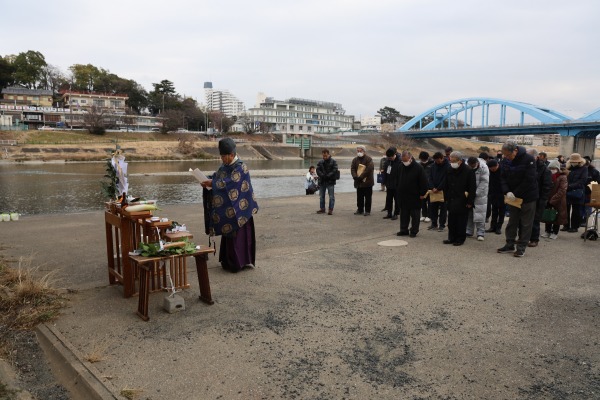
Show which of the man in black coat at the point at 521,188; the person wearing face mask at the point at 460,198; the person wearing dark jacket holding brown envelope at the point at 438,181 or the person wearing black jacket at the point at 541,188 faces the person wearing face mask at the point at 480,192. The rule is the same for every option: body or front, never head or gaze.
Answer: the person wearing black jacket at the point at 541,188

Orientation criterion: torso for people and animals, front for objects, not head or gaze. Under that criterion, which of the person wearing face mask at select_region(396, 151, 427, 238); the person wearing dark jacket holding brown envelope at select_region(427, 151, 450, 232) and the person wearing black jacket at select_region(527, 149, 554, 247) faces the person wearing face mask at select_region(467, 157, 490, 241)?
the person wearing black jacket at select_region(527, 149, 554, 247)

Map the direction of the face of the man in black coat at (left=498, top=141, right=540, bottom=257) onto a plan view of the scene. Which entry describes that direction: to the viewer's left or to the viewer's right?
to the viewer's left

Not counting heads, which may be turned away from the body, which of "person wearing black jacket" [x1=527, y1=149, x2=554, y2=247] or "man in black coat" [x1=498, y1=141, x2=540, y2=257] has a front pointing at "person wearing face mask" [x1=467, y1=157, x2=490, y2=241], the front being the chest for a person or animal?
"person wearing black jacket" [x1=527, y1=149, x2=554, y2=247]

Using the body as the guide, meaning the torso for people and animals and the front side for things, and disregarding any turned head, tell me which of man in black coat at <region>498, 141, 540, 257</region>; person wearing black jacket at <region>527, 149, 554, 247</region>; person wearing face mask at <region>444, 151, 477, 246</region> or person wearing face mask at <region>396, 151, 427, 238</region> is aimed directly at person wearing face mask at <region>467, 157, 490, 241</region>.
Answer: person wearing black jacket at <region>527, 149, 554, 247</region>

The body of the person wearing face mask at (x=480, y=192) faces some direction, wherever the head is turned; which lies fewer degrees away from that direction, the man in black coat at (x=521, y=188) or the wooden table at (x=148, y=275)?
the wooden table
